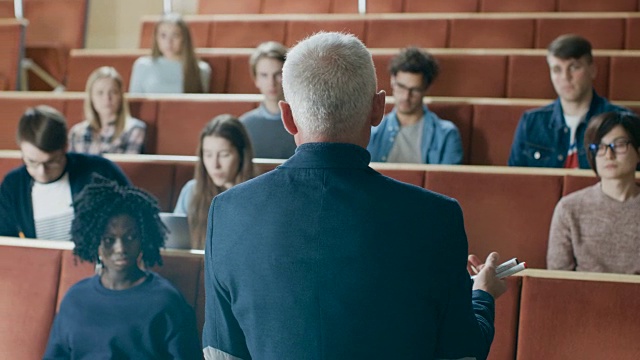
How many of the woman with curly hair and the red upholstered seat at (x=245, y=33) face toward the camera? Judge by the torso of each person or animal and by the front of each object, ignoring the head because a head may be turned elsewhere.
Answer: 2

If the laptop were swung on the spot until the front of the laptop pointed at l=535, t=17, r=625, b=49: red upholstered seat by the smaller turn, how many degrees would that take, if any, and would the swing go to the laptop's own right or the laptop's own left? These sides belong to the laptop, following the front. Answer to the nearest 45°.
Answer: approximately 45° to the laptop's own right

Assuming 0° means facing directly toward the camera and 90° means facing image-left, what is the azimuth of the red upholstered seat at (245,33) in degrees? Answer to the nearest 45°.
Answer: approximately 0°

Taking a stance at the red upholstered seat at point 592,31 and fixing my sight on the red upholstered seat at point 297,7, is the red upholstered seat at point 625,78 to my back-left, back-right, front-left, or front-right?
back-left

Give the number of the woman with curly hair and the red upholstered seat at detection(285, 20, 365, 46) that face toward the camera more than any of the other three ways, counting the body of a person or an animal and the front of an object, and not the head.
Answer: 2
